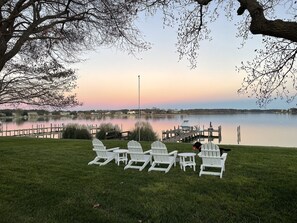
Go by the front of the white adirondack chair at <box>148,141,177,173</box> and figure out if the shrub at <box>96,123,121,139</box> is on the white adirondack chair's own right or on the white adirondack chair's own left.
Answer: on the white adirondack chair's own left

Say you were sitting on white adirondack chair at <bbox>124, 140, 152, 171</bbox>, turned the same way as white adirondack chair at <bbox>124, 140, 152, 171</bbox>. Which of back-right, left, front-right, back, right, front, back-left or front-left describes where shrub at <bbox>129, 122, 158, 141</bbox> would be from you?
front-left

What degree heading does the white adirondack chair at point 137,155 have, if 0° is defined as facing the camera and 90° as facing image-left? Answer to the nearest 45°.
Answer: approximately 225°

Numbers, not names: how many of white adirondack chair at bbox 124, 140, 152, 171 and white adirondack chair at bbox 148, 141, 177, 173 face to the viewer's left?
0

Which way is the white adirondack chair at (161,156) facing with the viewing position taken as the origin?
facing away from the viewer and to the right of the viewer

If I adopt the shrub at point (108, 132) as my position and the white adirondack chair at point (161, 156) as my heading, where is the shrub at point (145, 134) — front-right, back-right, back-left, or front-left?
front-left

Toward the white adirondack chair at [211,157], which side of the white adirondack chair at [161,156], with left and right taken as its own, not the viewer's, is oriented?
right

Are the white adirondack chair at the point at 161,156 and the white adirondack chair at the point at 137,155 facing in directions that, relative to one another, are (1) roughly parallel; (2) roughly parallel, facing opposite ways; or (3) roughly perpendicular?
roughly parallel

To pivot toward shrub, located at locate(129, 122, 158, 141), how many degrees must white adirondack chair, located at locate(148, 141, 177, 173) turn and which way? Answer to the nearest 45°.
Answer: approximately 45° to its left

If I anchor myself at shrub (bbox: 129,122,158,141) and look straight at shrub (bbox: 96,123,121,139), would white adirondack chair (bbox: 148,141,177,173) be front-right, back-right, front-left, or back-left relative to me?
back-left

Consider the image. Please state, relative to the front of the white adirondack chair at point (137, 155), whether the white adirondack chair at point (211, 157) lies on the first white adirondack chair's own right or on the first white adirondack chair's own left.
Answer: on the first white adirondack chair's own right

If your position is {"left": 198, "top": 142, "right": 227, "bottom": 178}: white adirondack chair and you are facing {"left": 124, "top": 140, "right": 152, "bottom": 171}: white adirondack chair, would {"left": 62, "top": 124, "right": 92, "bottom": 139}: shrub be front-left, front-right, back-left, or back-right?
front-right

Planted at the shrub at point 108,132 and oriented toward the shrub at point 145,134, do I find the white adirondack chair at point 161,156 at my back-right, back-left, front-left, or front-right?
front-right
